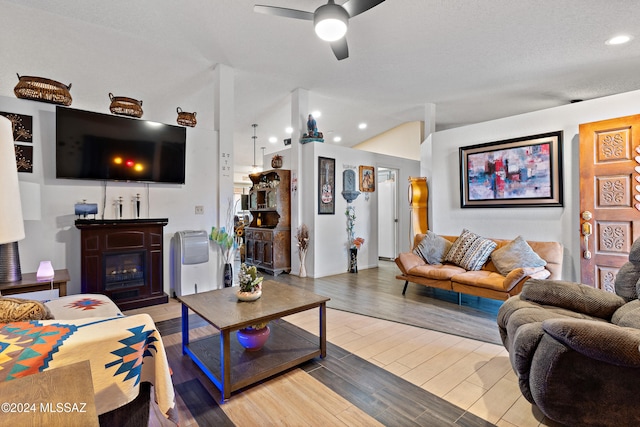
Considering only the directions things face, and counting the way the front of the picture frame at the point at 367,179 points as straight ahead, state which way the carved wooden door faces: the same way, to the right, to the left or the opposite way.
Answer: to the right

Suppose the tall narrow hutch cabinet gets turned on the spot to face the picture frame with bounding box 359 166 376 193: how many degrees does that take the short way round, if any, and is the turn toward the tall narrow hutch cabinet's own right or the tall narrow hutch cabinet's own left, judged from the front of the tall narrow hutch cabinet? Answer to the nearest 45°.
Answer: approximately 135° to the tall narrow hutch cabinet's own left

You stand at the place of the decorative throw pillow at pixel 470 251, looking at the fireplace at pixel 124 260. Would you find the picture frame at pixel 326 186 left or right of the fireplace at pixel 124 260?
right

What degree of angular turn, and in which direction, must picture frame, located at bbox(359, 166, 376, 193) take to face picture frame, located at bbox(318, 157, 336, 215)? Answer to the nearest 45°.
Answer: approximately 45° to its right

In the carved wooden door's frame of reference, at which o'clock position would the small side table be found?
The small side table is roughly at 12 o'clock from the carved wooden door.

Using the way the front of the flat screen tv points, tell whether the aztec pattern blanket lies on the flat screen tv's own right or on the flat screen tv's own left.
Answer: on the flat screen tv's own right

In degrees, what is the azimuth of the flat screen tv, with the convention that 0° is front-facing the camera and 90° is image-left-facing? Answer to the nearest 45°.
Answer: approximately 315°

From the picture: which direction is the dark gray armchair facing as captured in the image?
to the viewer's left
